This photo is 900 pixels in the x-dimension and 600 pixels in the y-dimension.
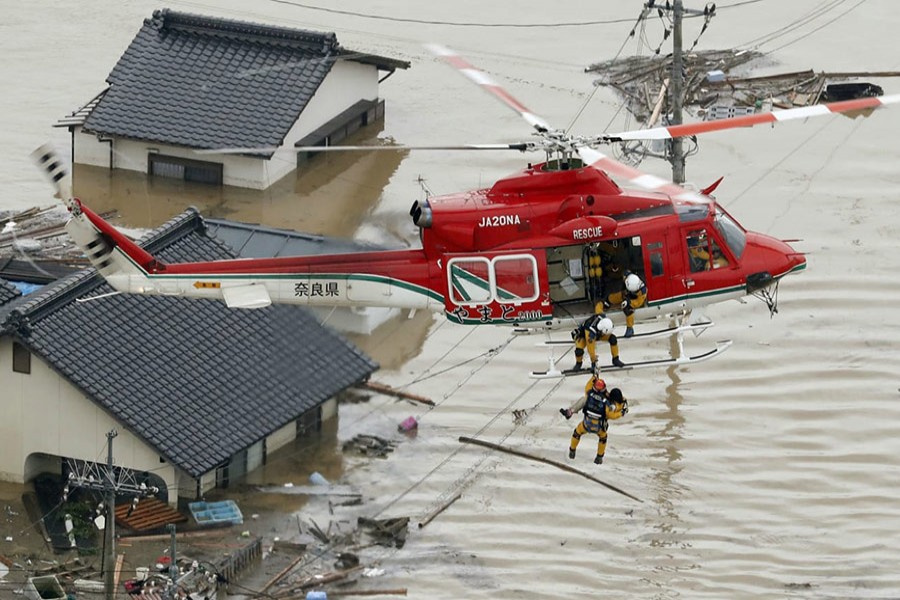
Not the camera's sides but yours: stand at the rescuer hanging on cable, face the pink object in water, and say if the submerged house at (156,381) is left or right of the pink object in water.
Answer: left

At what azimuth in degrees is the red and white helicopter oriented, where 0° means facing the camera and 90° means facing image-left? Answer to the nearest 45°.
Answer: approximately 270°

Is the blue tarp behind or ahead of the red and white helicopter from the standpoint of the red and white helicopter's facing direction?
behind
